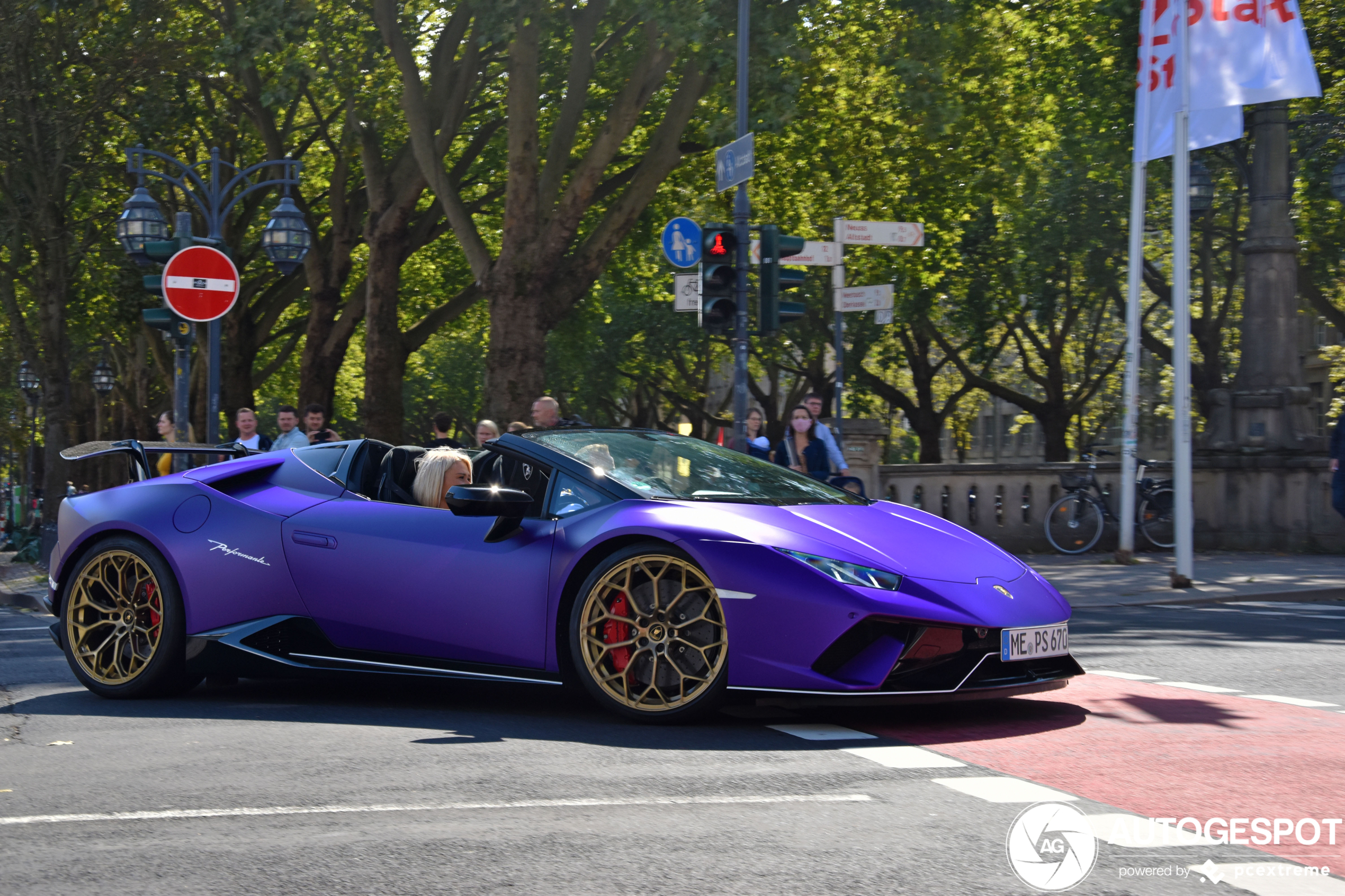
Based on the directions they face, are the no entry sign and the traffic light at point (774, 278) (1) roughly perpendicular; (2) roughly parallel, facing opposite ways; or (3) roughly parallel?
roughly perpendicular

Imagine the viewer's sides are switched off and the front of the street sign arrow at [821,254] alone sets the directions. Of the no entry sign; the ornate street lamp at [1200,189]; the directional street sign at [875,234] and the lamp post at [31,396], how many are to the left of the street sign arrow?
2

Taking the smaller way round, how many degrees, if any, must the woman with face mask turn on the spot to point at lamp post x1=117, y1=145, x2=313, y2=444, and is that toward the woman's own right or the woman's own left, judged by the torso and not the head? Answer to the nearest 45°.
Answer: approximately 135° to the woman's own right

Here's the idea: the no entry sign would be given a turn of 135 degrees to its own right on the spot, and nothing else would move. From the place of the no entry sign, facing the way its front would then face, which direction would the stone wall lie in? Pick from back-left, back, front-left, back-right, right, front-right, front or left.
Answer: back-right

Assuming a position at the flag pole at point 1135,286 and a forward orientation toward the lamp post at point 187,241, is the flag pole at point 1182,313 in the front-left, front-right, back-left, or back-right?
back-left

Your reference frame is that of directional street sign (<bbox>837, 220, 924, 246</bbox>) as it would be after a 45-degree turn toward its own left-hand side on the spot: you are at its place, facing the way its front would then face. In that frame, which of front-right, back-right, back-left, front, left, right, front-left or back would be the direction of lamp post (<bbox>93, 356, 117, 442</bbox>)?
back

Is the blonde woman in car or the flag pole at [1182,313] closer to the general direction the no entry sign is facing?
the blonde woman in car

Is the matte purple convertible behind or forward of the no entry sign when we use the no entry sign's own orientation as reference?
forward

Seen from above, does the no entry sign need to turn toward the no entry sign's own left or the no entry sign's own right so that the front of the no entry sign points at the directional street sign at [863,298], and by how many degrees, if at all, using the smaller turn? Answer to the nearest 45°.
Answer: approximately 90° to the no entry sign's own left

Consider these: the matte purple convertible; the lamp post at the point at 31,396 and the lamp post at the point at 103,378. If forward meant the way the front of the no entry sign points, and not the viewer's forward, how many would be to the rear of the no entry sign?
2

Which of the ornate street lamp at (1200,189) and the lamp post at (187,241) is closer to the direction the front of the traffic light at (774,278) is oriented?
the ornate street lamp

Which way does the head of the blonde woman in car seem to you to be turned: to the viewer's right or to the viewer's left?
to the viewer's right

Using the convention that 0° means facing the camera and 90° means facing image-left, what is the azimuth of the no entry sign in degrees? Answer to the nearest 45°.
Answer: approximately 0°

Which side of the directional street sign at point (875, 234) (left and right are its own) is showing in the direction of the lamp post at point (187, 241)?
right
